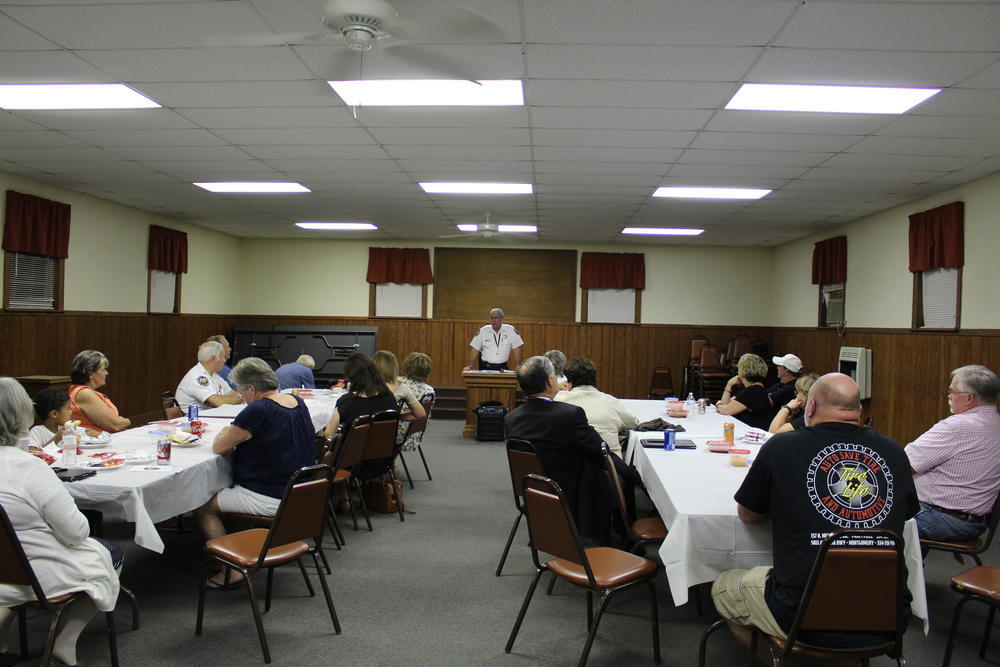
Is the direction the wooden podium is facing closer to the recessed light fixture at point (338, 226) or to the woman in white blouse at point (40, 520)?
the woman in white blouse

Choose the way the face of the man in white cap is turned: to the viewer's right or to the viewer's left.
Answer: to the viewer's left

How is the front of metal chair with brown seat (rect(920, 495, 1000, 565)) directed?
to the viewer's left

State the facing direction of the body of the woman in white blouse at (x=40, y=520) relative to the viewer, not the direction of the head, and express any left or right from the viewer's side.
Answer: facing away from the viewer and to the right of the viewer

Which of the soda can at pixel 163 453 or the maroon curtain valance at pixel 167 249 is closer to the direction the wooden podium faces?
the soda can

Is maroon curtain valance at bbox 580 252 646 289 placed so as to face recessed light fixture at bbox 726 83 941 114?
yes

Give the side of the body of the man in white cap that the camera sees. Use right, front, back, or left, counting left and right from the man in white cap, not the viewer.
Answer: left

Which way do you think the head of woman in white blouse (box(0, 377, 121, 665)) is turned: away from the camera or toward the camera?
away from the camera

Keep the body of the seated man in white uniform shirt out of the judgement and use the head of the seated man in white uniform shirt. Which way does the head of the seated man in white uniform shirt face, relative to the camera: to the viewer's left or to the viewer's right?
to the viewer's right
